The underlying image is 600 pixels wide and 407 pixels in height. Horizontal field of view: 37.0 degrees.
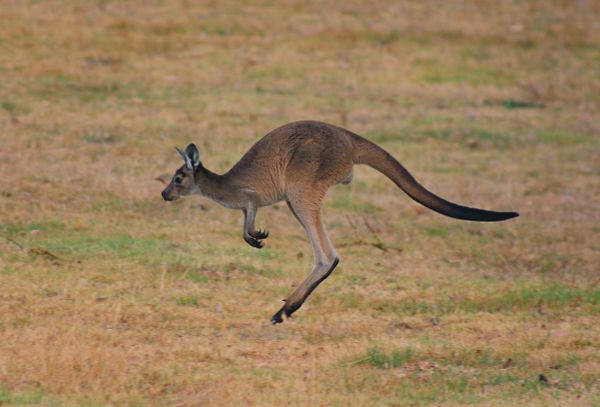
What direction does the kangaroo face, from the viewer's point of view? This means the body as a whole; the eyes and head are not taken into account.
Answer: to the viewer's left
